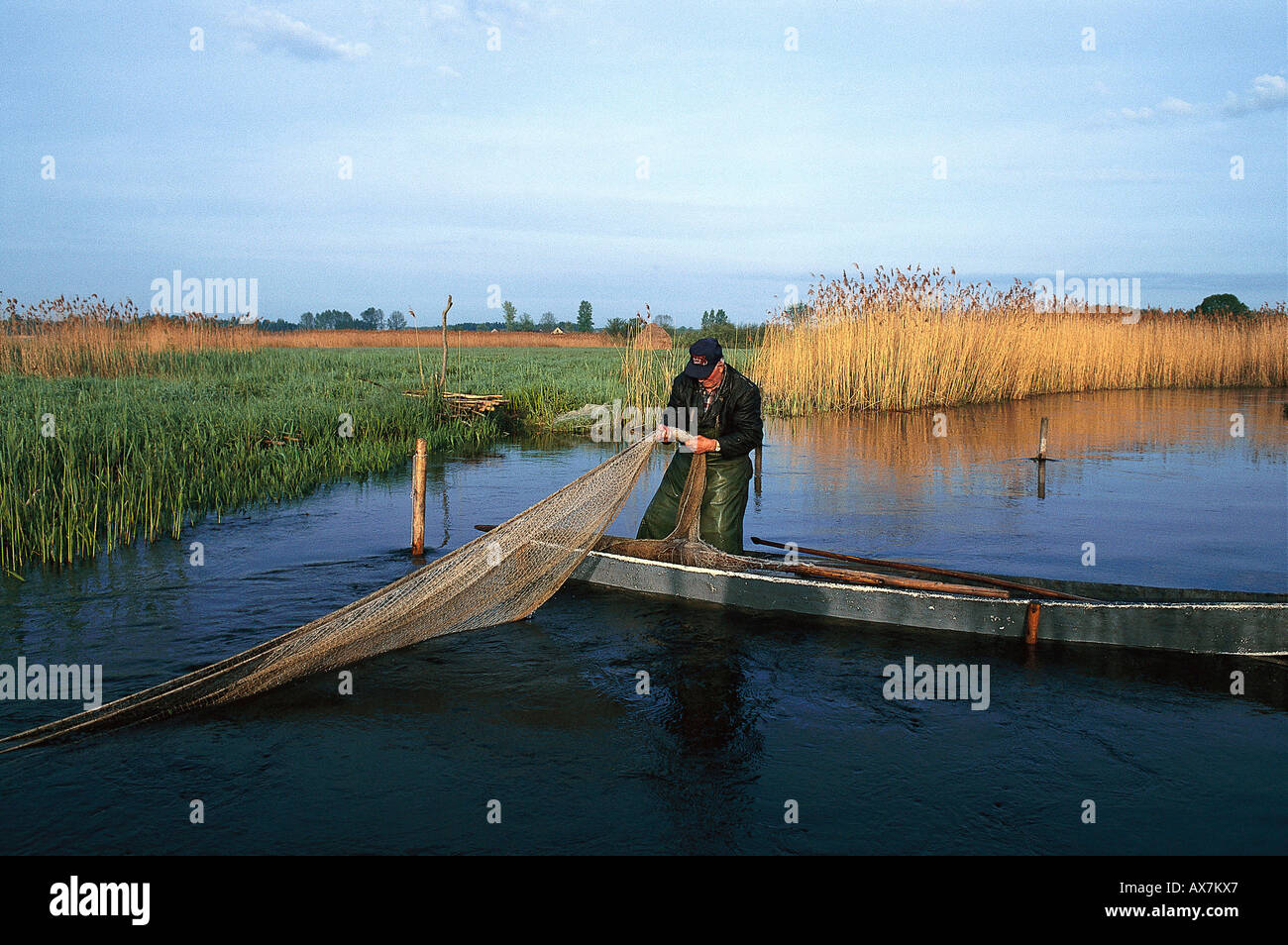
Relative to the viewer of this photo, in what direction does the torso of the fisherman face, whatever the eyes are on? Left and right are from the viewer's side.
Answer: facing the viewer and to the left of the viewer

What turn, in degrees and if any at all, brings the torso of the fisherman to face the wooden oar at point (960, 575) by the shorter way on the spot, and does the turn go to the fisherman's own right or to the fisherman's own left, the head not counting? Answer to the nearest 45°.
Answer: approximately 135° to the fisherman's own left

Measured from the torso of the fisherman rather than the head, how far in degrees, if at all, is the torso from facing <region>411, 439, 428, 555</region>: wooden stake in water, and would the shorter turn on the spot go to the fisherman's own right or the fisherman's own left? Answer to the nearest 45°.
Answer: approximately 90° to the fisherman's own right

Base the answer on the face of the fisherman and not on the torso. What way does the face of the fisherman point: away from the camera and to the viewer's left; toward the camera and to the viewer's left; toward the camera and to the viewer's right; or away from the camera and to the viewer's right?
toward the camera and to the viewer's left

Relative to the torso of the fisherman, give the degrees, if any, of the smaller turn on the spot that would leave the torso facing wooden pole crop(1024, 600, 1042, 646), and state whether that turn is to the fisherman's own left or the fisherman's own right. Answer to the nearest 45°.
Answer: approximately 90° to the fisherman's own left
